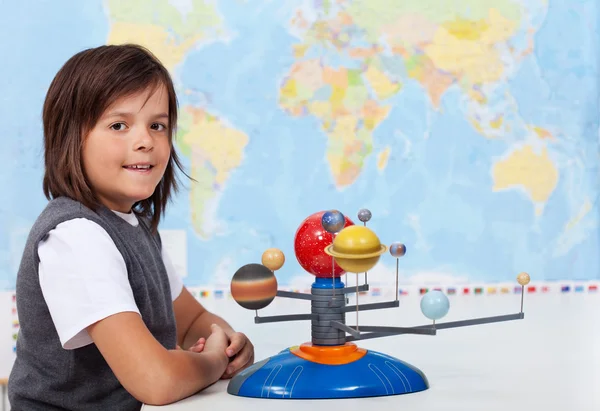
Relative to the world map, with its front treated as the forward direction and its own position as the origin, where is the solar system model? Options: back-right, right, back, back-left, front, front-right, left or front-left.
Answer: front

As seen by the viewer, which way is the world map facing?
toward the camera
